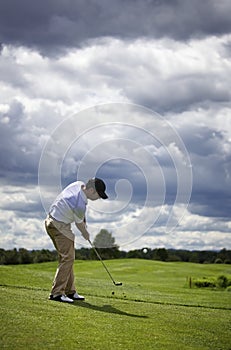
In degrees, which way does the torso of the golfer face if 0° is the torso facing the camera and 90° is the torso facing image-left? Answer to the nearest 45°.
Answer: approximately 270°

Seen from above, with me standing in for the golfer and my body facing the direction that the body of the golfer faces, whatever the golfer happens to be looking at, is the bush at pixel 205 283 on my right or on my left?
on my left

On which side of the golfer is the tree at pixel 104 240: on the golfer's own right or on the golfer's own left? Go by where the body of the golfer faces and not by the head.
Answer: on the golfer's own left

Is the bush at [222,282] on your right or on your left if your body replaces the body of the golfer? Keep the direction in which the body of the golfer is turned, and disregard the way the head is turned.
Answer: on your left

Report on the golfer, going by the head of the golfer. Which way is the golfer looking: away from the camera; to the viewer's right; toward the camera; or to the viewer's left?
to the viewer's right
